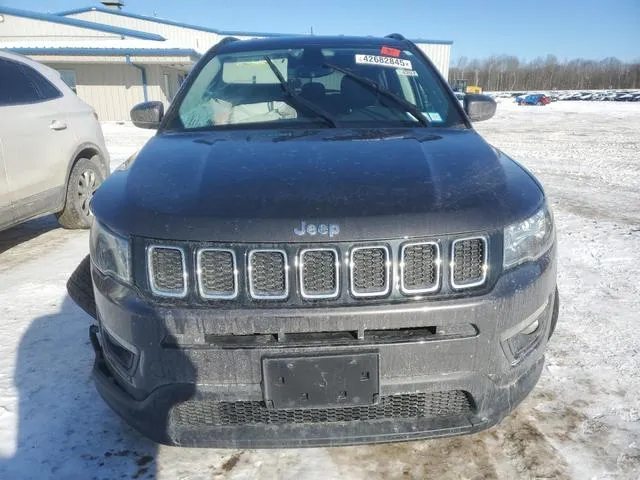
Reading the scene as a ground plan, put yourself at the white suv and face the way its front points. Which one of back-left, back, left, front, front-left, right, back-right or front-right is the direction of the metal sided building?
back-right

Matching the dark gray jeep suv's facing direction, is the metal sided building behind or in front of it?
behind

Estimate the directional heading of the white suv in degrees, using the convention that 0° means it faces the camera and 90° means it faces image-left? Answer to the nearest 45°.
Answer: approximately 45°

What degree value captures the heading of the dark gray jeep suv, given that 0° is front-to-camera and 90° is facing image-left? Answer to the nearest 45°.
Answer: approximately 0°
